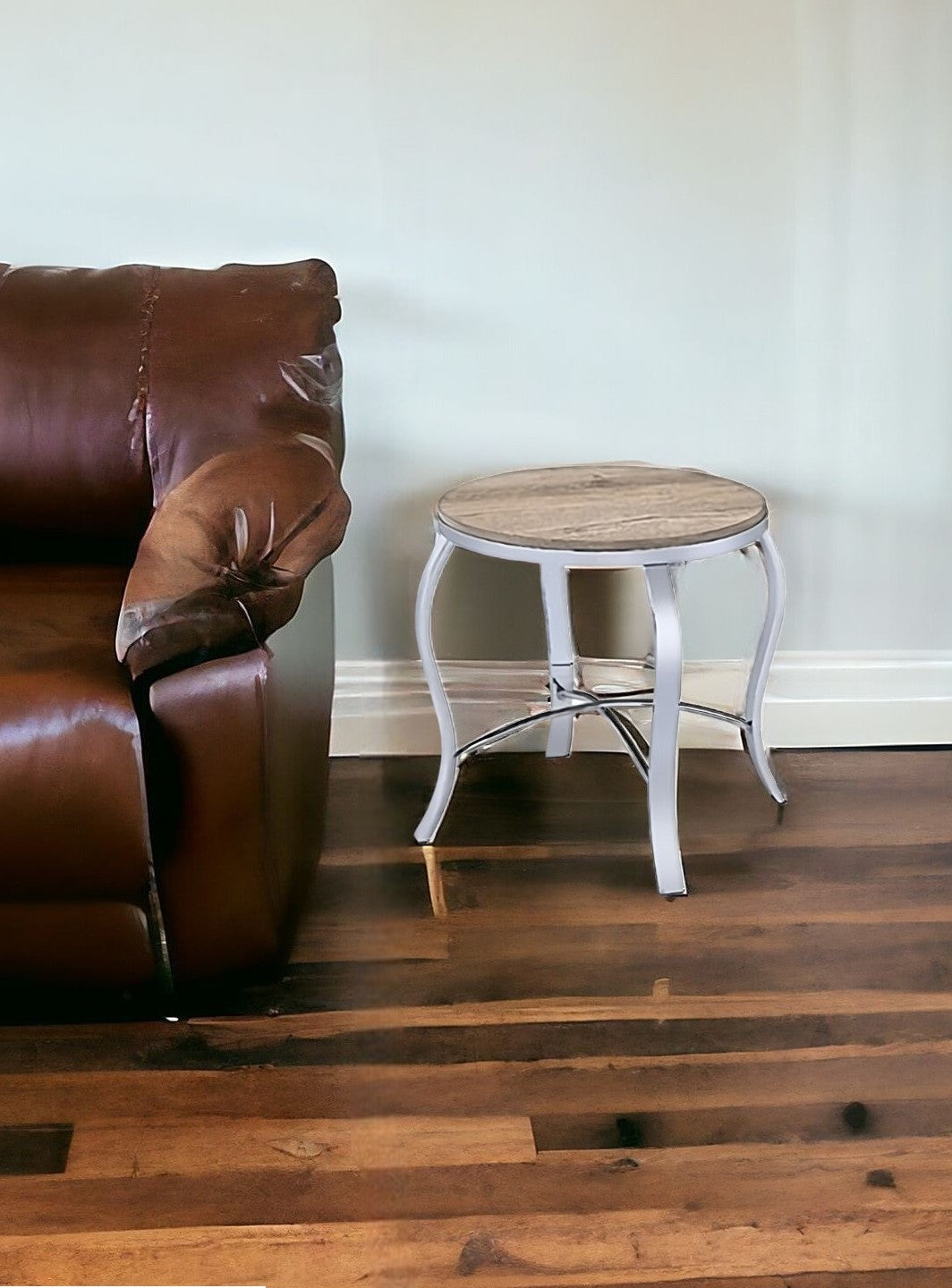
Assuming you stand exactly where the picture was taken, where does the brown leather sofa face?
facing the viewer

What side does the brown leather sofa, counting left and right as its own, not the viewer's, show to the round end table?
left
